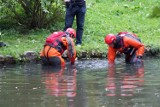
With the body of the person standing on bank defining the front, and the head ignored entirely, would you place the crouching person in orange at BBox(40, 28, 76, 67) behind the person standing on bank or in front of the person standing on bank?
in front

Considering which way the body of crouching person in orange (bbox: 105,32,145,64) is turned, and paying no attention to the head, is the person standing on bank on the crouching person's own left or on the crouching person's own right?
on the crouching person's own right

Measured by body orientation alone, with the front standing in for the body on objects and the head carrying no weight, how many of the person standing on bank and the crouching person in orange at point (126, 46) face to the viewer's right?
0

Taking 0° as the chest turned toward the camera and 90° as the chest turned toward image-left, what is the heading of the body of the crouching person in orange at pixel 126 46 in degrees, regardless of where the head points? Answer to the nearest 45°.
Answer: approximately 45°

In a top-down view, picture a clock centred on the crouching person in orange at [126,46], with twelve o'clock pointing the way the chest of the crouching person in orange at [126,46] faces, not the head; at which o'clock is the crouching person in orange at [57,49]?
the crouching person in orange at [57,49] is roughly at 1 o'clock from the crouching person in orange at [126,46].

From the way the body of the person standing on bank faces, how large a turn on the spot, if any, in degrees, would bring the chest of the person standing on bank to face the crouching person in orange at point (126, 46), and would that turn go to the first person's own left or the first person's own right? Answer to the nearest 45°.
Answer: approximately 45° to the first person's own left

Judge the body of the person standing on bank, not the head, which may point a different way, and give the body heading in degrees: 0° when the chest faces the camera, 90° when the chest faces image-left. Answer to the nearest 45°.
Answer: approximately 0°
